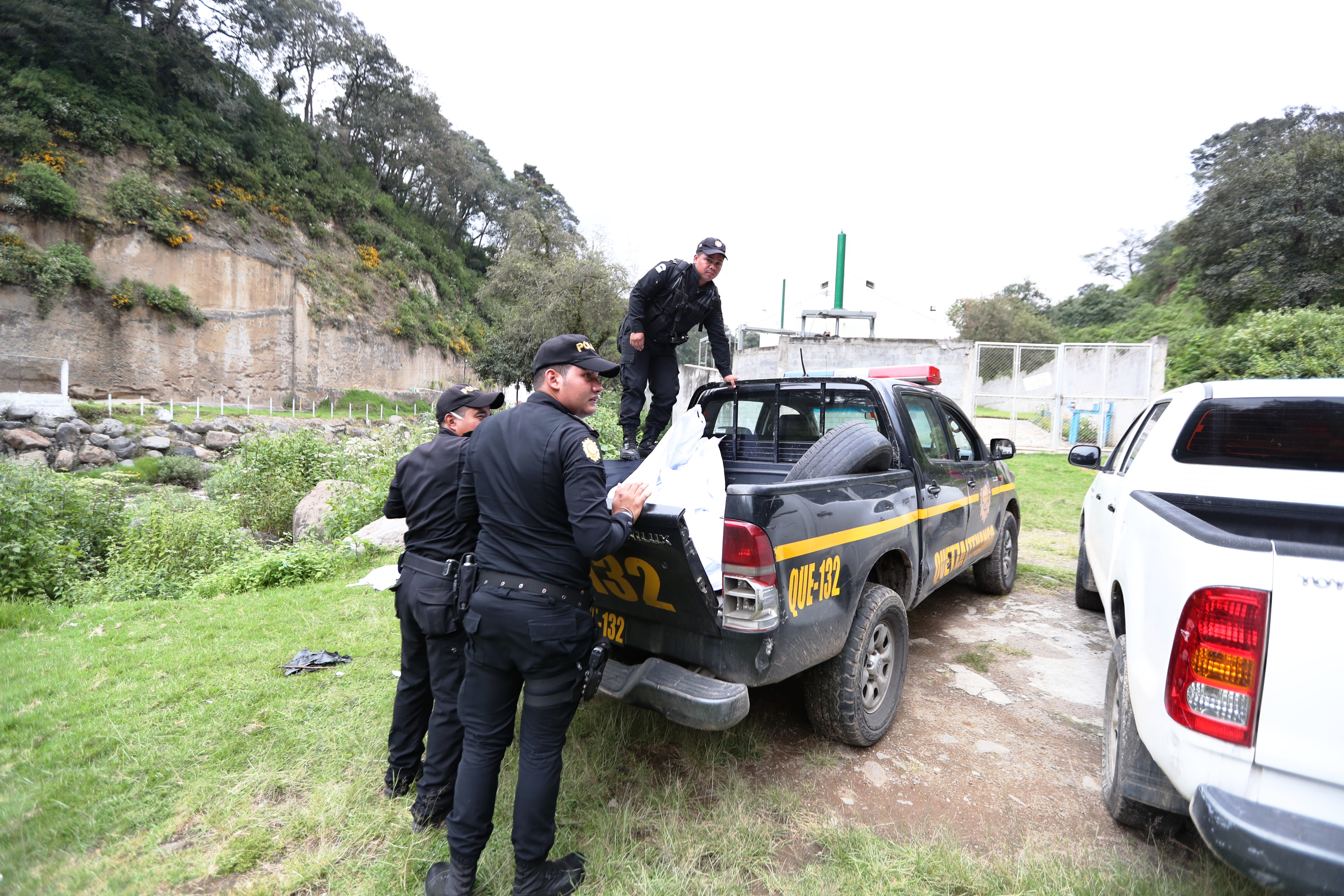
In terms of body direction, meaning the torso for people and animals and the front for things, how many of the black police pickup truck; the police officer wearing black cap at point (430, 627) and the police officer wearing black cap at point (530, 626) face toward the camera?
0

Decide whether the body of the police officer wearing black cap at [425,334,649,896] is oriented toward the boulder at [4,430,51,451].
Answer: no

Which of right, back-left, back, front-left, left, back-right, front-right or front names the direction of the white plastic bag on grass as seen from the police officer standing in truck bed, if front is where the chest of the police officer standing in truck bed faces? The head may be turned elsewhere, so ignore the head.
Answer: right

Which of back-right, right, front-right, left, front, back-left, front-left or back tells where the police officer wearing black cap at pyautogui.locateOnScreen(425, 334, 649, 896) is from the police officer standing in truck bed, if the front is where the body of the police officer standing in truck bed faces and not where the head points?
front-right

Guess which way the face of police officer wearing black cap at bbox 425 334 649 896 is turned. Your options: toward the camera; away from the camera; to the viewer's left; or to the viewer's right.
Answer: to the viewer's right

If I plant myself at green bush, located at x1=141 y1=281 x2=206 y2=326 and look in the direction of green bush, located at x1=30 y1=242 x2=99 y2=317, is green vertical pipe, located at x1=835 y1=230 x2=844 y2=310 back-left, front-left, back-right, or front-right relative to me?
back-left

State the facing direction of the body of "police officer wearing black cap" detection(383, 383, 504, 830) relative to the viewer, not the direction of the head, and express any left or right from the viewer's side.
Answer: facing away from the viewer and to the right of the viewer

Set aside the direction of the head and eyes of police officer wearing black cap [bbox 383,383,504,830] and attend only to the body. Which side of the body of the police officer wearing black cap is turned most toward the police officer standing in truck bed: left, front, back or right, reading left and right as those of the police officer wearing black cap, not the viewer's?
front

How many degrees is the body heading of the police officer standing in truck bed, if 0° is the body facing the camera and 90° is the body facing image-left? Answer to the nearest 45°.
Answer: approximately 315°

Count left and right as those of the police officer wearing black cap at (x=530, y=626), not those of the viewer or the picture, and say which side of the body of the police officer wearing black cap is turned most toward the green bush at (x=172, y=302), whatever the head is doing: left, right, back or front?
left

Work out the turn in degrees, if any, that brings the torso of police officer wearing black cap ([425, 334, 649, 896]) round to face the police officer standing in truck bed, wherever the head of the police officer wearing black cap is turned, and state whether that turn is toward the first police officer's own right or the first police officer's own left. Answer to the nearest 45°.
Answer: approximately 45° to the first police officer's own left

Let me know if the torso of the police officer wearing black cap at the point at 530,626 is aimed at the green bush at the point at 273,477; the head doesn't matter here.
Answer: no

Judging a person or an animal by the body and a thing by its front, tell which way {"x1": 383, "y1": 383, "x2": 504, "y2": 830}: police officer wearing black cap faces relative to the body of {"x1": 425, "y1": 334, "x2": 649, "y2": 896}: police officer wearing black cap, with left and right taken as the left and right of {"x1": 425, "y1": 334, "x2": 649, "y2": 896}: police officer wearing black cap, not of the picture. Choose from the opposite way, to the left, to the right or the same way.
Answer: the same way

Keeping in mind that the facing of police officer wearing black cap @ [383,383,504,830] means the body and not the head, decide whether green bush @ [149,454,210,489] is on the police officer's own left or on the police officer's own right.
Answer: on the police officer's own left

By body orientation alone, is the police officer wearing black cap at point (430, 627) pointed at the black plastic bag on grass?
no

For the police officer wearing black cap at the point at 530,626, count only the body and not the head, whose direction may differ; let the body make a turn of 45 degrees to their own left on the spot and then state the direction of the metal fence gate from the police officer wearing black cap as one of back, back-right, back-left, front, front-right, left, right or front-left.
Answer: front-right
